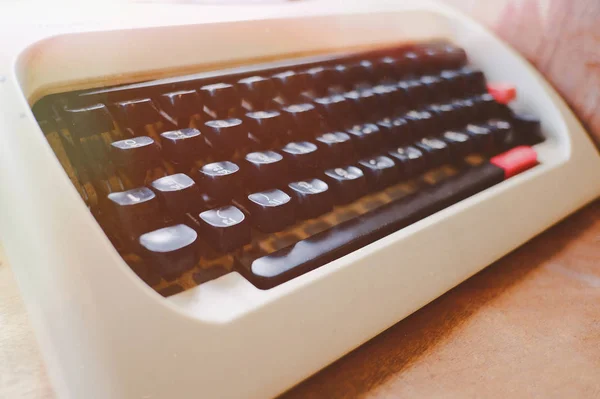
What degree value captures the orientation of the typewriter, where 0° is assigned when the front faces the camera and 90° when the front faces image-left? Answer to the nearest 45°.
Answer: approximately 315°
